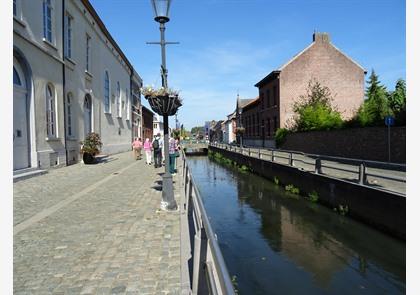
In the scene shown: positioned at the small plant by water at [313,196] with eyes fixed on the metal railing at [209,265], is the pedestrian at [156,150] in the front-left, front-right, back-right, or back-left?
back-right

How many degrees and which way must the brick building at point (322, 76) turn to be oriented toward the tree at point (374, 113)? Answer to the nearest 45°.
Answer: approximately 90° to its left

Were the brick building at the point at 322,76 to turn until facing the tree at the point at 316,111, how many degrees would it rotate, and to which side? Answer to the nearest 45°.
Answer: approximately 90° to its left

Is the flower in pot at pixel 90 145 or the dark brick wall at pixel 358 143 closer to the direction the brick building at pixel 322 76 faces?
the flower in pot

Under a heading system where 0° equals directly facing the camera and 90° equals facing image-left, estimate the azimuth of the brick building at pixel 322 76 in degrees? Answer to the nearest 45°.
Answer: approximately 90°

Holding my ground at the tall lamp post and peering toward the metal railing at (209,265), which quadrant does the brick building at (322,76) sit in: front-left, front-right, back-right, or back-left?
back-left

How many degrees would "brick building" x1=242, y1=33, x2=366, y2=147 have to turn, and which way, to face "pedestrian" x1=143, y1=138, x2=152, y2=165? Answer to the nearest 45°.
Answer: approximately 45° to its left

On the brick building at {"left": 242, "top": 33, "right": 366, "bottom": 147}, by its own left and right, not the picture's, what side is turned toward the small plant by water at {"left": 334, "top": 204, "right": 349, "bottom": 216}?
left

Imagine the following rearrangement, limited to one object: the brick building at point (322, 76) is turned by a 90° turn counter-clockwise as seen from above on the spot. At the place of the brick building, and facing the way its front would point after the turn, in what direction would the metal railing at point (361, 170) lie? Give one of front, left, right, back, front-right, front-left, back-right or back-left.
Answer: front

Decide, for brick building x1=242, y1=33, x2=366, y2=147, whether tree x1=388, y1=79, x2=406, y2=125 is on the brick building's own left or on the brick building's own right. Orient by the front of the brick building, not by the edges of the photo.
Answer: on the brick building's own left

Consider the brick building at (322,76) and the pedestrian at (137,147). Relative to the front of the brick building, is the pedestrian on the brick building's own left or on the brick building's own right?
on the brick building's own left

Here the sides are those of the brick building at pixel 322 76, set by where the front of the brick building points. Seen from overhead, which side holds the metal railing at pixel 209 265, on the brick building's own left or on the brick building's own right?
on the brick building's own left

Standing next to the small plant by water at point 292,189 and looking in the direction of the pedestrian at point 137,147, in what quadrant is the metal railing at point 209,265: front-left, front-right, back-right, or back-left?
back-left

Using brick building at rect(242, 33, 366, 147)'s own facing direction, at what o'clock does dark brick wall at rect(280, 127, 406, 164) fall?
The dark brick wall is roughly at 9 o'clock from the brick building.
